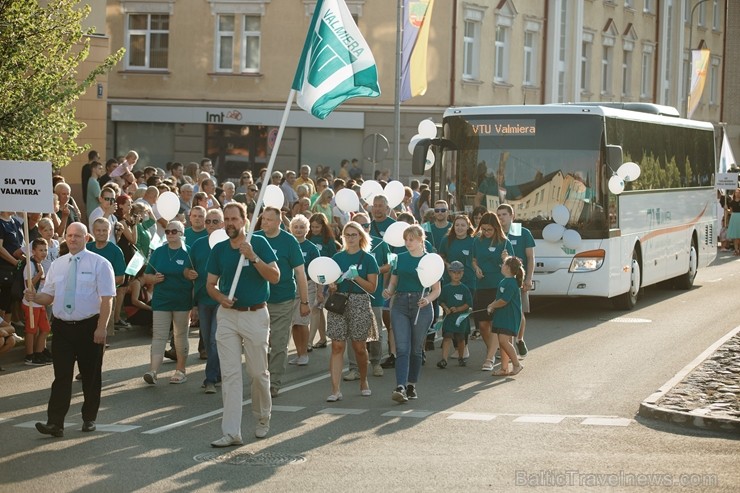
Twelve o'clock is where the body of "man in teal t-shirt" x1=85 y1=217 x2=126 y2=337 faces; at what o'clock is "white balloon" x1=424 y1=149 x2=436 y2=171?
The white balloon is roughly at 7 o'clock from the man in teal t-shirt.

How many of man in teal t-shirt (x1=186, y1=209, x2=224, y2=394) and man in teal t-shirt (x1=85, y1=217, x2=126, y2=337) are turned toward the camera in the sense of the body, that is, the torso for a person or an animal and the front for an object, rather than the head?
2

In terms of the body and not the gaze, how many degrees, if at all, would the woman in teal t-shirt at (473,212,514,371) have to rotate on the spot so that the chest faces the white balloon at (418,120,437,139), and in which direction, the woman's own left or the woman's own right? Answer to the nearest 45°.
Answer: approximately 135° to the woman's own right

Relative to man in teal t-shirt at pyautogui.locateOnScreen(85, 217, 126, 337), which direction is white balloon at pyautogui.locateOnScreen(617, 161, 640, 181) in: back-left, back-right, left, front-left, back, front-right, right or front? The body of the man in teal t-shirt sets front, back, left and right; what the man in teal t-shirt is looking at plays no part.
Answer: back-left

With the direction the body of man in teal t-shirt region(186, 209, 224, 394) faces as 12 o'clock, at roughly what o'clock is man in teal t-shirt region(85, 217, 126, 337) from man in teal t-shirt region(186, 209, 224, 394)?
man in teal t-shirt region(85, 217, 126, 337) is roughly at 2 o'clock from man in teal t-shirt region(186, 209, 224, 394).

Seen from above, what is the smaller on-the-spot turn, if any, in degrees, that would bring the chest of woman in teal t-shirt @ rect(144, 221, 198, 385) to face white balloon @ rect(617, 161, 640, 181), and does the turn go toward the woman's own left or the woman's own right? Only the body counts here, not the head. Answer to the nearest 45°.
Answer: approximately 135° to the woman's own left

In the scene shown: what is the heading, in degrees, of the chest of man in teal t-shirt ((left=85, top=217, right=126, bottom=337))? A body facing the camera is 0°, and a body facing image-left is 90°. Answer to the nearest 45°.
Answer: approximately 0°

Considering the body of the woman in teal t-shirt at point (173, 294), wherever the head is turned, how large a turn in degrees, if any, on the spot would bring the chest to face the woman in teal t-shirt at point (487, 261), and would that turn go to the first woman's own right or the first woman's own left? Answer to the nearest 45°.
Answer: approximately 90° to the first woman's own left
